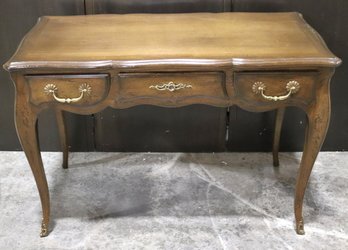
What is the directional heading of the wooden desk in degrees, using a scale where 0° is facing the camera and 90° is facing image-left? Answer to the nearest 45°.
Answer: approximately 0°
